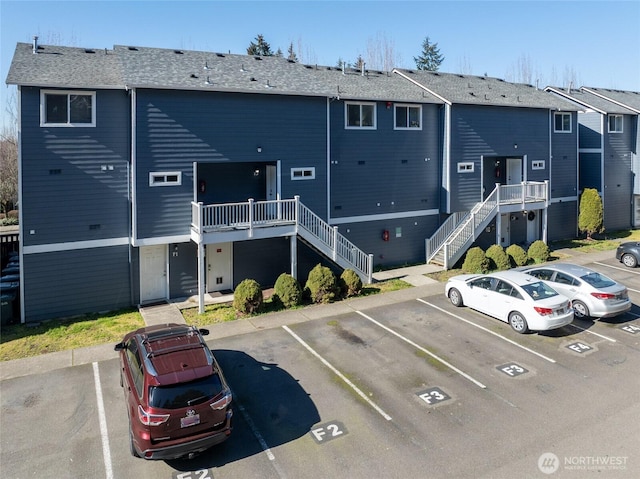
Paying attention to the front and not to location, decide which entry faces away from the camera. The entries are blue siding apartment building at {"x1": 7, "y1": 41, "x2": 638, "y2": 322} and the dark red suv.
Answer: the dark red suv

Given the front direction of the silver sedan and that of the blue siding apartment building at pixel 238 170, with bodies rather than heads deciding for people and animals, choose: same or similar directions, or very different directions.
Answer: very different directions

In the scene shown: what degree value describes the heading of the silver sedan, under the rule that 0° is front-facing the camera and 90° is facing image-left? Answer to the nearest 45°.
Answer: approximately 135°

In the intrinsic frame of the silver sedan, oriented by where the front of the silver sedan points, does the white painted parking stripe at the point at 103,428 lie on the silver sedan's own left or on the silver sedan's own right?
on the silver sedan's own left

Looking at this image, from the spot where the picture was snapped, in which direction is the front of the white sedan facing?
facing away from the viewer and to the left of the viewer

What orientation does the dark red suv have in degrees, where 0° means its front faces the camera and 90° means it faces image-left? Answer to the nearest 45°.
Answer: approximately 180°

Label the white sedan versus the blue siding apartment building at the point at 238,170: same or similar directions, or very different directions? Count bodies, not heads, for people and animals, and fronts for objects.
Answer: very different directions
